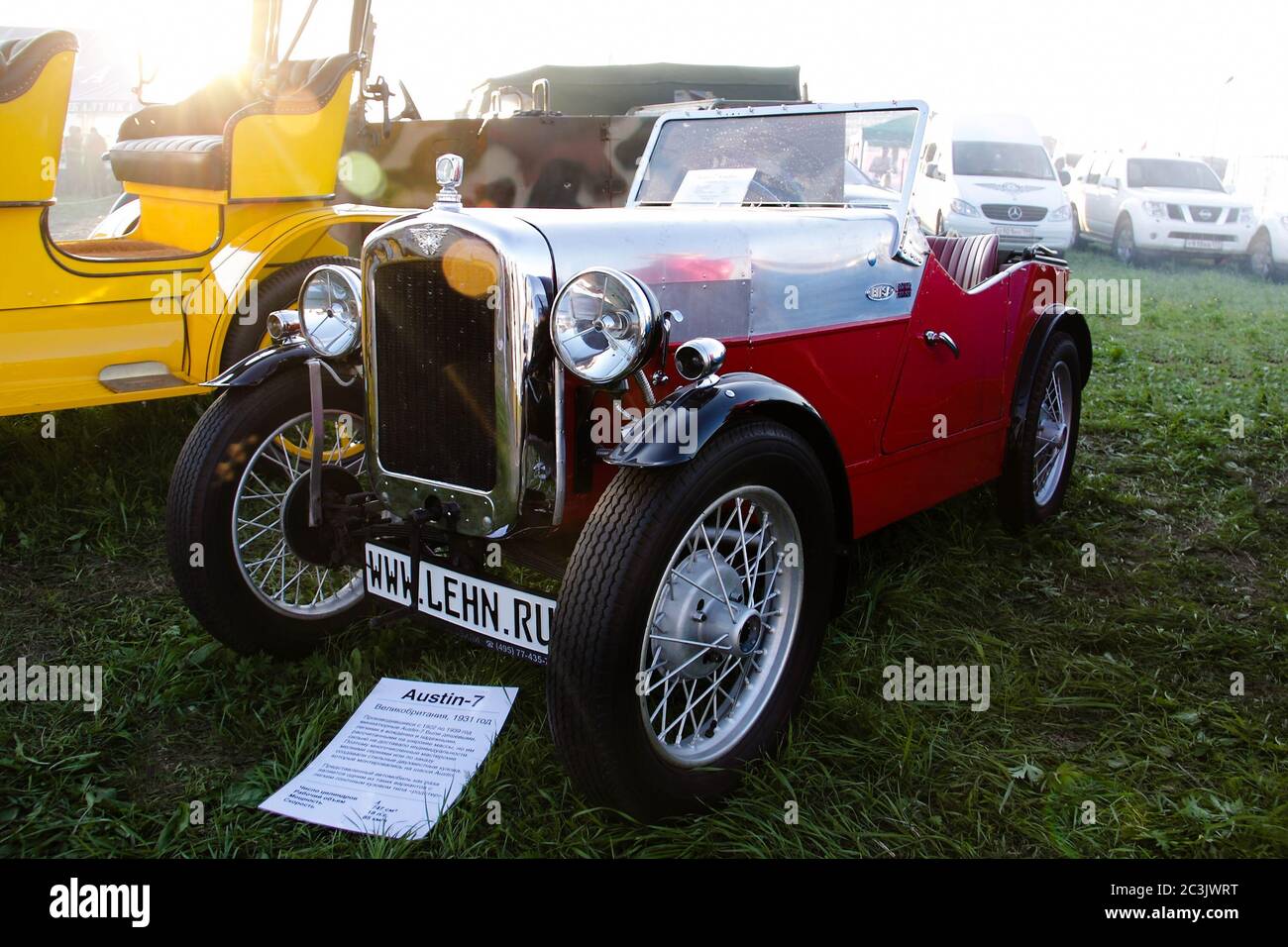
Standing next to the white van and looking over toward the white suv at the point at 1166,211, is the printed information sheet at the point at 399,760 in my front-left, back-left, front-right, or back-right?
back-right

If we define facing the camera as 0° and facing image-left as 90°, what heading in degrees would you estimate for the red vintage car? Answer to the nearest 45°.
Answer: approximately 45°

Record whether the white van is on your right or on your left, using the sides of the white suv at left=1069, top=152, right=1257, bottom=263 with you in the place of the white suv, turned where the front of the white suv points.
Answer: on your right

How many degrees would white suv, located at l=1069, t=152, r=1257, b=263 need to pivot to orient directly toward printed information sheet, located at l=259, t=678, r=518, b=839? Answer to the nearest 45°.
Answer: approximately 45° to its right

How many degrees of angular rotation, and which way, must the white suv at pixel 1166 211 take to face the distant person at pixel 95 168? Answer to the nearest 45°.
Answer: approximately 135° to its right

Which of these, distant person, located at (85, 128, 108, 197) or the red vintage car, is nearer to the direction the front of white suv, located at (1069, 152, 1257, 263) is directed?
the red vintage car

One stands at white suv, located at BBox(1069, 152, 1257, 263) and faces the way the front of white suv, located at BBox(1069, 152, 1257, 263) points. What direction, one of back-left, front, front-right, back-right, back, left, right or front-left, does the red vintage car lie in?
front-right

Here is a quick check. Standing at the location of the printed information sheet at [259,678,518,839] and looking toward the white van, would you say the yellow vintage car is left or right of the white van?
left

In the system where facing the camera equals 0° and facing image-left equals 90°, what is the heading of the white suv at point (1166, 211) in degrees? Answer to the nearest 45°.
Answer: approximately 315°
